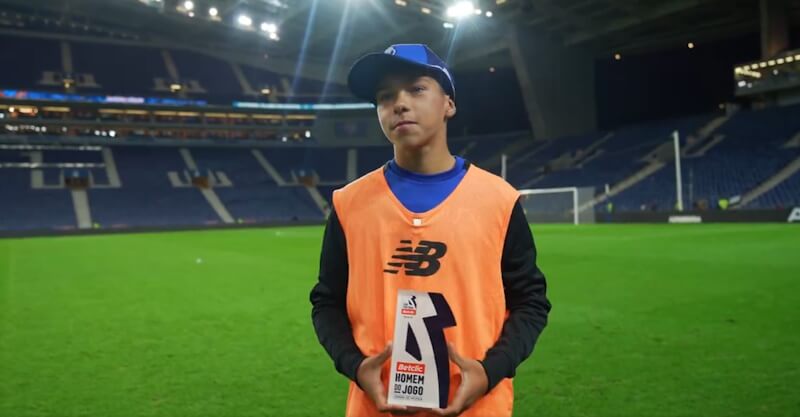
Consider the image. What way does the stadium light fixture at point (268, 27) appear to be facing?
toward the camera

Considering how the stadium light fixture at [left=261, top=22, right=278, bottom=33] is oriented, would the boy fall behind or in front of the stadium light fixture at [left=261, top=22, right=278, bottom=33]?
in front

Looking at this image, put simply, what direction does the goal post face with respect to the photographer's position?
facing the viewer and to the left of the viewer

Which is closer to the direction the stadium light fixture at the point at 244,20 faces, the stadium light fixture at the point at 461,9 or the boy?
the boy

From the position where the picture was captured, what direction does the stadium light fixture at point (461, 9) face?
facing the viewer

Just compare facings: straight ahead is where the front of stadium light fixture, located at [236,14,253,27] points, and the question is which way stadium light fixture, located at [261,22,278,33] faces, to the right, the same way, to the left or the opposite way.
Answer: the same way

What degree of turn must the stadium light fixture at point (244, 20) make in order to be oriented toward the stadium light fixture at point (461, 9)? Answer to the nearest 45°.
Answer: approximately 45° to its left

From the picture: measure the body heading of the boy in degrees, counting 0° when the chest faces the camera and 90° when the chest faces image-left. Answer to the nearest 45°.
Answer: approximately 0°

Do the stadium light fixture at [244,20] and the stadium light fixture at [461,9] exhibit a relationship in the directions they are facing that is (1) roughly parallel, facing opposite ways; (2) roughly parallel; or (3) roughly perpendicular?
roughly parallel
